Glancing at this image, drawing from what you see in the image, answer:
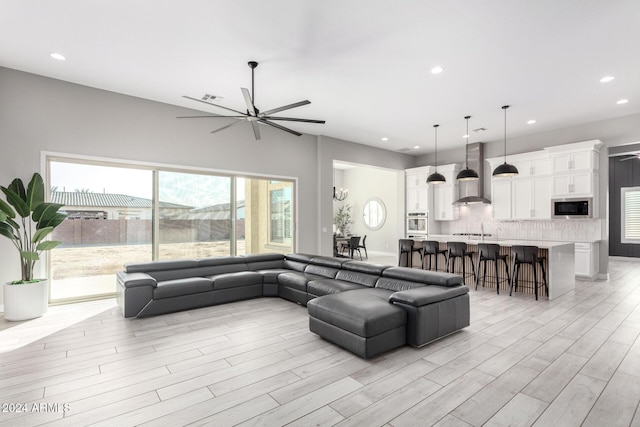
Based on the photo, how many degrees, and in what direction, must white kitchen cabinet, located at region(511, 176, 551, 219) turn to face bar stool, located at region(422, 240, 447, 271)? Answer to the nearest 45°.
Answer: approximately 45° to its right

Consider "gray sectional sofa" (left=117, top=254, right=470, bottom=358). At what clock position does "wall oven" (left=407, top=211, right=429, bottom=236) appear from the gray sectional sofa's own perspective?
The wall oven is roughly at 7 o'clock from the gray sectional sofa.

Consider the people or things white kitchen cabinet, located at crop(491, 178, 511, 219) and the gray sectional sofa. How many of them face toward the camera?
2

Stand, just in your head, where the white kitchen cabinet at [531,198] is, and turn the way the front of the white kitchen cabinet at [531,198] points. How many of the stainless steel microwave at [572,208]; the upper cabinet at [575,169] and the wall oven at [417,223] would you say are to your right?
1

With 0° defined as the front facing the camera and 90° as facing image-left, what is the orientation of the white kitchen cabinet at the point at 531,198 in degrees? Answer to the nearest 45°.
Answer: approximately 0°

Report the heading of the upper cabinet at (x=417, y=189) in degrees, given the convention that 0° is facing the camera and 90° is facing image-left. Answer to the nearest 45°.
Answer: approximately 45°

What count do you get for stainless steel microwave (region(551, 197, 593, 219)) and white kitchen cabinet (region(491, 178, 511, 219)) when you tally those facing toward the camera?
2

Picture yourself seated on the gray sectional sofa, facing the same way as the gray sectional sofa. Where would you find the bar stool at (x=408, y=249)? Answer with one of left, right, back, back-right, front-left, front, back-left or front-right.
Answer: back-left

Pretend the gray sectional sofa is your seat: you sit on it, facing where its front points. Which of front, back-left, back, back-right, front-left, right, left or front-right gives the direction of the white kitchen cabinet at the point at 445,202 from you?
back-left

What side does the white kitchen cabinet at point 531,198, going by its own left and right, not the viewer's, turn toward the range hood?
right

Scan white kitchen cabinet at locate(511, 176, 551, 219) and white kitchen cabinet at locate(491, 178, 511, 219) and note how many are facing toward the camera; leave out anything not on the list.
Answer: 2
